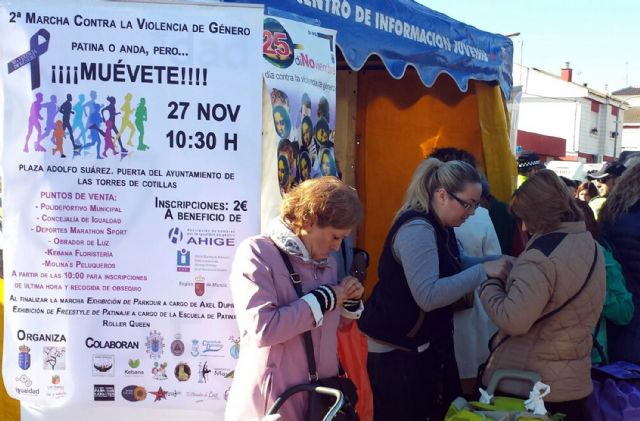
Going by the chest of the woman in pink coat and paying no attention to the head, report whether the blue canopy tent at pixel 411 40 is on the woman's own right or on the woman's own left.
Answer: on the woman's own left

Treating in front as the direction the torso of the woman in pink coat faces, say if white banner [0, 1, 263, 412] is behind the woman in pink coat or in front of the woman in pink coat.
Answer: behind

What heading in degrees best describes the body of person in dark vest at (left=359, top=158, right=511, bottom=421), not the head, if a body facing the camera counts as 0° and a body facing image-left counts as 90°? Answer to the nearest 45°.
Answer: approximately 270°

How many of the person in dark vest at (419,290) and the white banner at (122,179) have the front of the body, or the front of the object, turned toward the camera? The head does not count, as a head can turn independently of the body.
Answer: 1

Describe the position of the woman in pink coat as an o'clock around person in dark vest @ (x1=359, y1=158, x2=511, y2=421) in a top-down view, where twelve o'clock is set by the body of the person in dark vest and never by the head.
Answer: The woman in pink coat is roughly at 4 o'clock from the person in dark vest.

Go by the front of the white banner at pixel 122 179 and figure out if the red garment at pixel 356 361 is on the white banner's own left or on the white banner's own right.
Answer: on the white banner's own left

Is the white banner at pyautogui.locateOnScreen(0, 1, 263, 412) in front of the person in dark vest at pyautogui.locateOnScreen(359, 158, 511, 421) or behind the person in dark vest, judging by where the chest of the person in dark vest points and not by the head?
behind

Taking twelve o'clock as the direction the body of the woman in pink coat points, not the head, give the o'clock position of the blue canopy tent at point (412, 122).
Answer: The blue canopy tent is roughly at 8 o'clock from the woman in pink coat.

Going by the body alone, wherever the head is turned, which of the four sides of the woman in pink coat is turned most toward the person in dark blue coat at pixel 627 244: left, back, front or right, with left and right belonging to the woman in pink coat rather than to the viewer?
left

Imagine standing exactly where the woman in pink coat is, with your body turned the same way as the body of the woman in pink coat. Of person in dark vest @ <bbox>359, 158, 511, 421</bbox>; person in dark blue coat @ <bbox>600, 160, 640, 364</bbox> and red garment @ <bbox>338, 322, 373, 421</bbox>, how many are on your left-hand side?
3
